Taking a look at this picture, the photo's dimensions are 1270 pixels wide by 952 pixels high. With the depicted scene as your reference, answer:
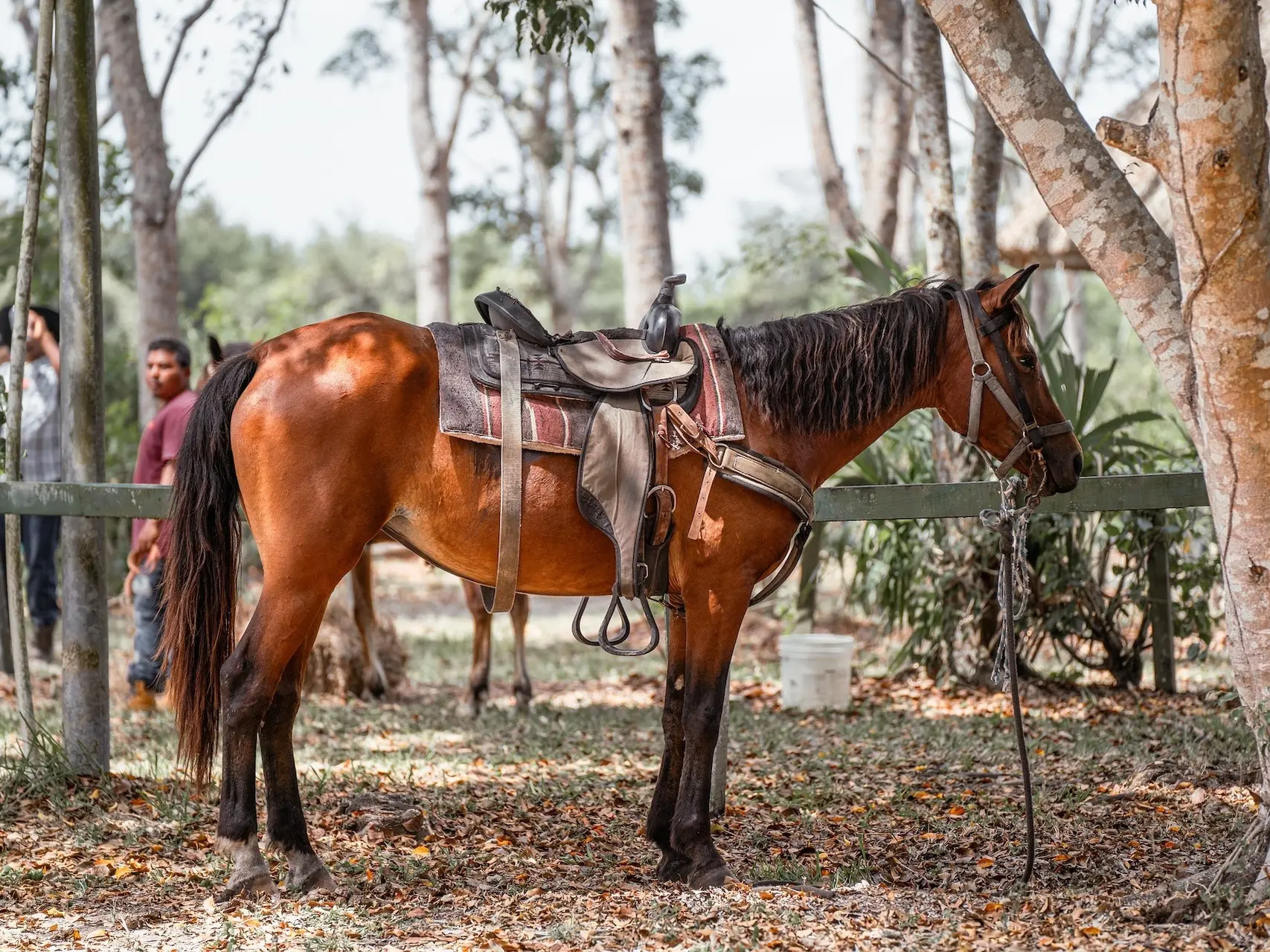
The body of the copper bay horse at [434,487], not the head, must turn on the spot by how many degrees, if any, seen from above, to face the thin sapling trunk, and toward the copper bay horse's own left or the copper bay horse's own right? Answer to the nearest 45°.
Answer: approximately 135° to the copper bay horse's own left

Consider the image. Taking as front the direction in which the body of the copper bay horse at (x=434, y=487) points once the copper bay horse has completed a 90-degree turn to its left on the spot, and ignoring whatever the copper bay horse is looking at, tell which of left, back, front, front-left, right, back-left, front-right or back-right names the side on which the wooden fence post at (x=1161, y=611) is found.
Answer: front-right

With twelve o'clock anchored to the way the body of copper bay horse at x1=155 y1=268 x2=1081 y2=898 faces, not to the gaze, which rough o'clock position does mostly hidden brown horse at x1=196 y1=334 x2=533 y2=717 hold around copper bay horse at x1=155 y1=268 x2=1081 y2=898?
mostly hidden brown horse at x1=196 y1=334 x2=533 y2=717 is roughly at 9 o'clock from copper bay horse at x1=155 y1=268 x2=1081 y2=898.

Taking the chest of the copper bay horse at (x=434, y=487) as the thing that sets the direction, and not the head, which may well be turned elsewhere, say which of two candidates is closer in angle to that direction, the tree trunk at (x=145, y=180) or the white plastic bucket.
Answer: the white plastic bucket

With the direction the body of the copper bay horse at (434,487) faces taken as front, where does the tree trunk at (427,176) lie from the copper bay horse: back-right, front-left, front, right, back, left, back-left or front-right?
left

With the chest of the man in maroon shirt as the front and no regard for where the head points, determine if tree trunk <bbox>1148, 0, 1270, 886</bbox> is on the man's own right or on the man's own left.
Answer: on the man's own left

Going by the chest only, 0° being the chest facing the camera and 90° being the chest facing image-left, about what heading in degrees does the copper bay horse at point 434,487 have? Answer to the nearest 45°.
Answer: approximately 270°

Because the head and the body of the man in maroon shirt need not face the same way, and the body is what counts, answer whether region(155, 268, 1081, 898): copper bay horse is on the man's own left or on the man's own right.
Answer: on the man's own left

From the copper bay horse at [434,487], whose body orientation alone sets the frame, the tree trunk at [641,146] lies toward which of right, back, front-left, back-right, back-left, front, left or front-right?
left

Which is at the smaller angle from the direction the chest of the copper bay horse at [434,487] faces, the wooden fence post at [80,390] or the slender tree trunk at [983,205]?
the slender tree trunk

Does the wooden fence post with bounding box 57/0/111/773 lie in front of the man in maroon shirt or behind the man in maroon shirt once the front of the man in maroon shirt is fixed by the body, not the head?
in front

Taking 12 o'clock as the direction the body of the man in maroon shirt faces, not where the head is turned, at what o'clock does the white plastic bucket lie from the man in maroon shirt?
The white plastic bucket is roughly at 8 o'clock from the man in maroon shirt.

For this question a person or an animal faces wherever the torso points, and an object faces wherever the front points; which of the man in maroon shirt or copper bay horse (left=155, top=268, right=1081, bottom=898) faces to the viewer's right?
the copper bay horse

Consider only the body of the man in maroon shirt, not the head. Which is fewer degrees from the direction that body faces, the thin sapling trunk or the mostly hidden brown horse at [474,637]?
the thin sapling trunk

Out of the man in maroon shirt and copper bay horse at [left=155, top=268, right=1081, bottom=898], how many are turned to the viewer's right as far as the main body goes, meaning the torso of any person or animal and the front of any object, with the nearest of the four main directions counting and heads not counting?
1
